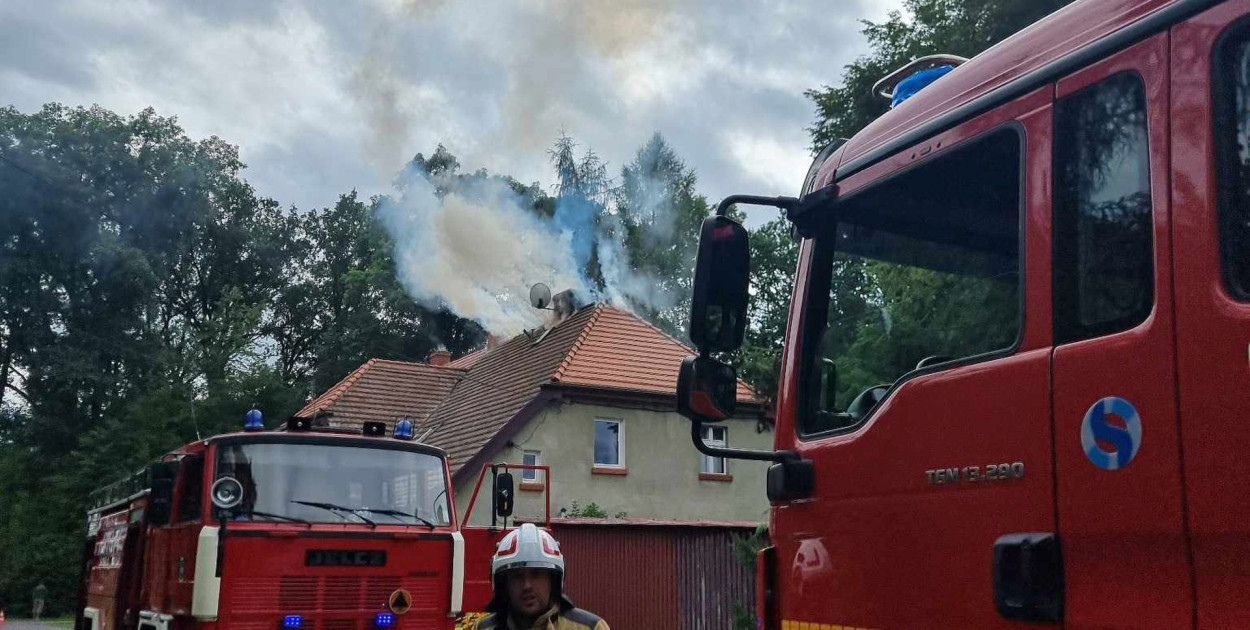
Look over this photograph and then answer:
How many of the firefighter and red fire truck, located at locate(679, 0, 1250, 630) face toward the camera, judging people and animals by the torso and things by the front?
1

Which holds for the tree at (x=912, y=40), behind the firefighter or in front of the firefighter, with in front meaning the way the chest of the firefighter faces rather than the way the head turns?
behind

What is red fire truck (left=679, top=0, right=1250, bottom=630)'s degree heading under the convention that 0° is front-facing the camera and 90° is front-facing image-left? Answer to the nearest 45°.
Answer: approximately 135°

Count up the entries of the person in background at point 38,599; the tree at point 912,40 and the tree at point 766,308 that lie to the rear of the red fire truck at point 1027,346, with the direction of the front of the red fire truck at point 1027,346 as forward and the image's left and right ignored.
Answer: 0

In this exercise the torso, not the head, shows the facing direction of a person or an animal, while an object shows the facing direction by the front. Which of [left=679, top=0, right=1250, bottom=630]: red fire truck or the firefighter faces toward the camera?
the firefighter

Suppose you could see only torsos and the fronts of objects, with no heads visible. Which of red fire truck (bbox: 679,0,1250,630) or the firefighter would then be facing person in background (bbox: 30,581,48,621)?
the red fire truck

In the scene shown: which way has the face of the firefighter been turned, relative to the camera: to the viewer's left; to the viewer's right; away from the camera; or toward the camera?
toward the camera

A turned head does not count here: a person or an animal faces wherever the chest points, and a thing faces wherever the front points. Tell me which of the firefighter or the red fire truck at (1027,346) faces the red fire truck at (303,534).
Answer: the red fire truck at (1027,346)

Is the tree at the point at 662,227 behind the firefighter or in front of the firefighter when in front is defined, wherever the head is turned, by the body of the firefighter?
behind

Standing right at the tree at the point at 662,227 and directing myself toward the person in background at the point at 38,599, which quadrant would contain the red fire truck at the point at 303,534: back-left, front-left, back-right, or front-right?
front-left

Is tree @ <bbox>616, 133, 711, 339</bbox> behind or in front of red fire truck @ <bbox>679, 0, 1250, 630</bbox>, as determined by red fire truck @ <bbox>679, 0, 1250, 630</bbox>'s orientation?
in front

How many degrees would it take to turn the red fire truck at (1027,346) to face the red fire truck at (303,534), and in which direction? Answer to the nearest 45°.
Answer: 0° — it already faces it

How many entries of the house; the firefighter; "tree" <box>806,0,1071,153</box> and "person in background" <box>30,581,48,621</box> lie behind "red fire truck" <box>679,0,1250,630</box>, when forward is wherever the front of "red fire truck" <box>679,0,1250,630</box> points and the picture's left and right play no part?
0

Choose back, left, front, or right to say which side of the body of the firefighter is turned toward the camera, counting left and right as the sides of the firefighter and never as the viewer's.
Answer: front

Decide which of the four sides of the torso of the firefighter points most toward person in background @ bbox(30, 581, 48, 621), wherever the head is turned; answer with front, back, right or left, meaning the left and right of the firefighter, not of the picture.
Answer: back

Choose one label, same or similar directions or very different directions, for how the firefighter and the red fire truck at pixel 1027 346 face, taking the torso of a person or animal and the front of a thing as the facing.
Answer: very different directions

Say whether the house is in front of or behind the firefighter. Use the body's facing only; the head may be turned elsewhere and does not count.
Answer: behind
